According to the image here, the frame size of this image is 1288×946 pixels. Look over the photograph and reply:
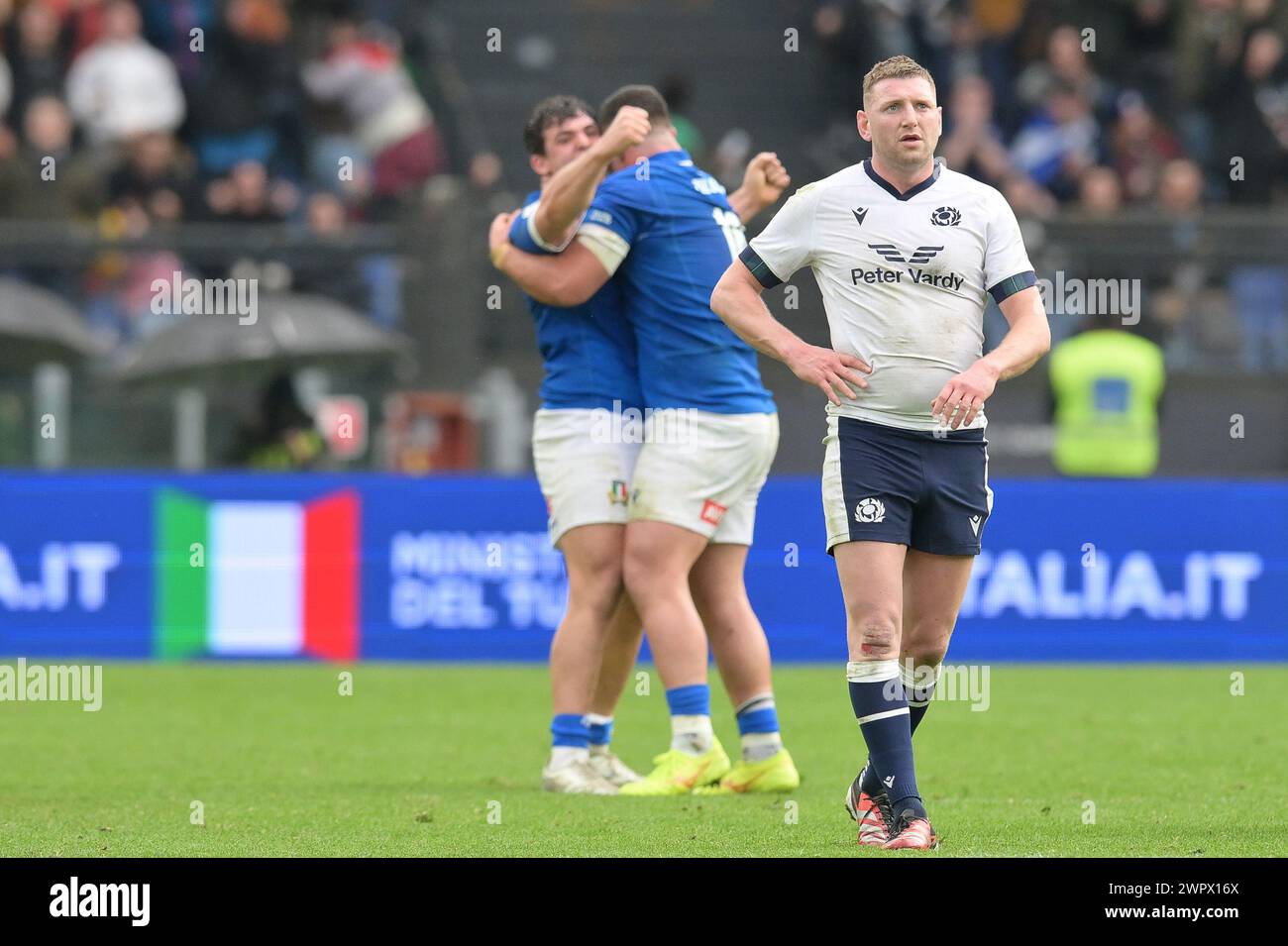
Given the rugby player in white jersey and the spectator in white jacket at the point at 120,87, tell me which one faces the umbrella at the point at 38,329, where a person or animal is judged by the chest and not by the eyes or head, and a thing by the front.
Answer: the spectator in white jacket

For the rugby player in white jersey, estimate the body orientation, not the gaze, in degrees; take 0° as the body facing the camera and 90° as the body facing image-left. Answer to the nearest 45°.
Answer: approximately 0°

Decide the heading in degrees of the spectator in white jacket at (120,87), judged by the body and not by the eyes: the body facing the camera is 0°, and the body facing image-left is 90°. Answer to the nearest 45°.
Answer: approximately 0°

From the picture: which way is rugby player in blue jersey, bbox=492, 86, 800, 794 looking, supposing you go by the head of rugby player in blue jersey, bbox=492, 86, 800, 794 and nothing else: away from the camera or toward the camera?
away from the camera

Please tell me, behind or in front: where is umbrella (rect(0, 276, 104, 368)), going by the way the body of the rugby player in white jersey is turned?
behind

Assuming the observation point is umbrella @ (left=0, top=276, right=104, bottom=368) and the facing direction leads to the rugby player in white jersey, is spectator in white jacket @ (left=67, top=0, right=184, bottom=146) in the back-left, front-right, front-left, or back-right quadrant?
back-left

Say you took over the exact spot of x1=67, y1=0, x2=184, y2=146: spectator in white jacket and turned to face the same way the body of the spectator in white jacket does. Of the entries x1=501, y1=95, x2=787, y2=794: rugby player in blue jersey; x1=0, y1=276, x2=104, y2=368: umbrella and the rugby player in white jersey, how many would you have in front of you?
3

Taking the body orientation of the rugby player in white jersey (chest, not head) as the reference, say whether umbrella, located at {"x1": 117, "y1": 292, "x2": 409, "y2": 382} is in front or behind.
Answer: behind

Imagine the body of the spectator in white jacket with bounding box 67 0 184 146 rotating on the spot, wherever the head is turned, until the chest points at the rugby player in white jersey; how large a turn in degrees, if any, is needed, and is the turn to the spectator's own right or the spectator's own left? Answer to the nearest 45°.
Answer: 0° — they already face them

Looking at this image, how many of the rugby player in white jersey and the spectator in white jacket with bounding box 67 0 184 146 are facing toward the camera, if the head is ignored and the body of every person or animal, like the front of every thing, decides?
2
